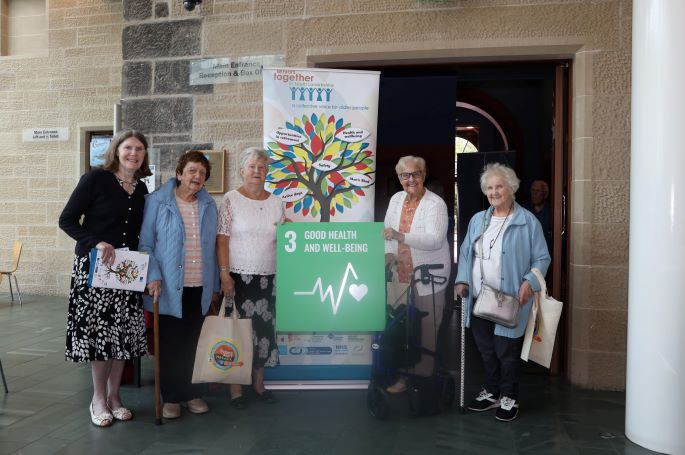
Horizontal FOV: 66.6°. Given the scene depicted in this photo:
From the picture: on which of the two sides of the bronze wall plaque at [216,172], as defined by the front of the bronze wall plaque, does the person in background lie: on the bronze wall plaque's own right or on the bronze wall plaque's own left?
on the bronze wall plaque's own left

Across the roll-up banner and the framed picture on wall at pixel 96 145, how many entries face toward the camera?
2

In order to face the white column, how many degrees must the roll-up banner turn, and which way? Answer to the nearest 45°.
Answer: approximately 45° to its left

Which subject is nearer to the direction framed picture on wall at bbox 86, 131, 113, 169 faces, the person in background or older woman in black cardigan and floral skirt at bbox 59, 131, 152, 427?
the older woman in black cardigan and floral skirt

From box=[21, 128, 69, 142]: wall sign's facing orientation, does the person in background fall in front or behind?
in front

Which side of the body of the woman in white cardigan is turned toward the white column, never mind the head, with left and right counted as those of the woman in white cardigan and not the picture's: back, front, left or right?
left

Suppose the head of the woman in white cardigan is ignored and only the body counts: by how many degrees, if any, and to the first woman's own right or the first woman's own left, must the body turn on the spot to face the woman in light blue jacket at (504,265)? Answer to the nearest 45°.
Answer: approximately 135° to the first woman's own left

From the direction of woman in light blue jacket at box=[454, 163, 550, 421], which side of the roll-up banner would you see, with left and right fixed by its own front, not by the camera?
left

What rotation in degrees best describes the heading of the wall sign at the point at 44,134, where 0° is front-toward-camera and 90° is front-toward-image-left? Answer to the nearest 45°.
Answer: approximately 0°

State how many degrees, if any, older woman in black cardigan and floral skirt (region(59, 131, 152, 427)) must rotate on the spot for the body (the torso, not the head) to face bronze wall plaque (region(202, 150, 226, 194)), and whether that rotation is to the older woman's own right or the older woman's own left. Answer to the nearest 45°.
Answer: approximately 90° to the older woman's own left
